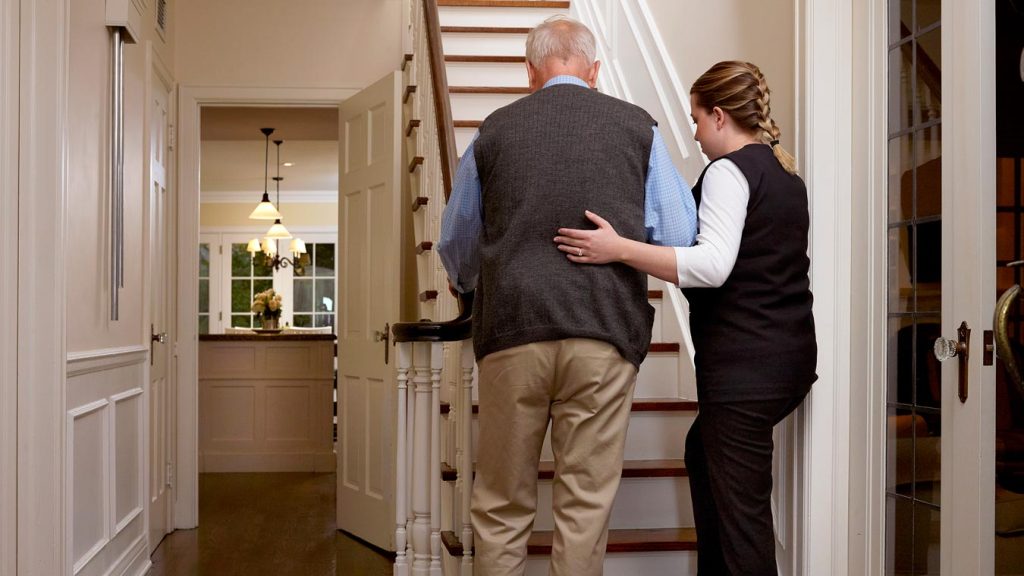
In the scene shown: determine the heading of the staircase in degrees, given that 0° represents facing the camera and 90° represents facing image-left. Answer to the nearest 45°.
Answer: approximately 0°

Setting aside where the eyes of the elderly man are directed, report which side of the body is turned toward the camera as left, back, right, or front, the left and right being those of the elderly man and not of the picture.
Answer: back

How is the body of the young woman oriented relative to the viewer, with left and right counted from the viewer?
facing away from the viewer and to the left of the viewer

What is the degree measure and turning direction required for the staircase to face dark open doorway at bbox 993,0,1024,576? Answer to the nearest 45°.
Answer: approximately 45° to its left

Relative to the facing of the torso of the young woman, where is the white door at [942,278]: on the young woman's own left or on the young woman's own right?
on the young woman's own right

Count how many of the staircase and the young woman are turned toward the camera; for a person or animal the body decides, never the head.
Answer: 1

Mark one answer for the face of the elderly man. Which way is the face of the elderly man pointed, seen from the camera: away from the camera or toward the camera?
away from the camera

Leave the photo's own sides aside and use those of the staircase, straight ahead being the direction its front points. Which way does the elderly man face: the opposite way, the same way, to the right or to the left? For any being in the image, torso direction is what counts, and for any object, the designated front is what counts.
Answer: the opposite way

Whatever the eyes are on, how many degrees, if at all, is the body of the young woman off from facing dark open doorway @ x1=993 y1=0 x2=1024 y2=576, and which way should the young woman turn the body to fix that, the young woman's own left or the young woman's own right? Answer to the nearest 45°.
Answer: approximately 135° to the young woman's own right
